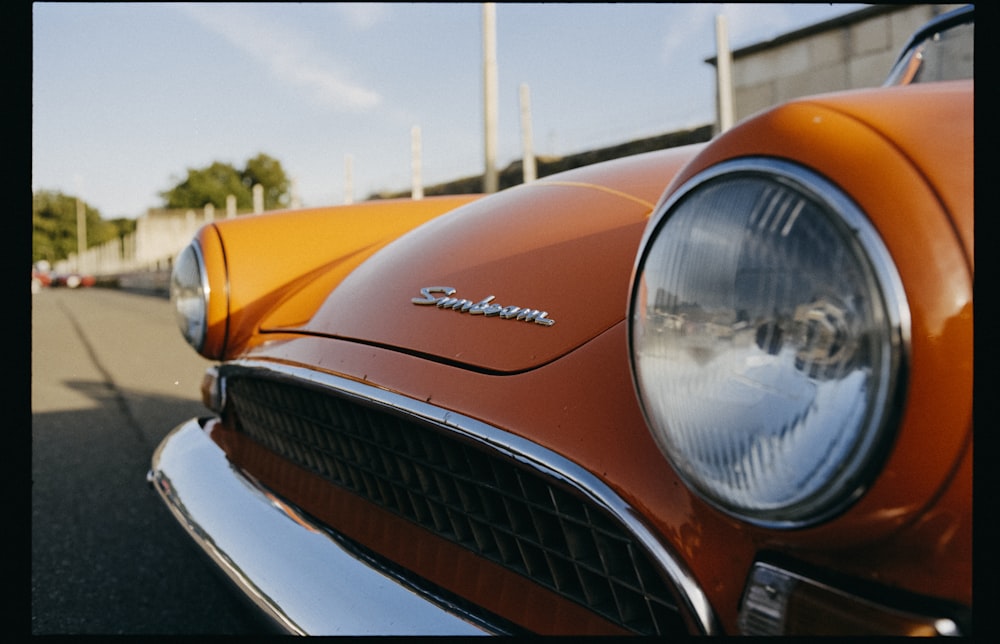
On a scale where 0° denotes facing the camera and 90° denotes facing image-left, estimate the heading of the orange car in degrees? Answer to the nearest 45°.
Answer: approximately 45°

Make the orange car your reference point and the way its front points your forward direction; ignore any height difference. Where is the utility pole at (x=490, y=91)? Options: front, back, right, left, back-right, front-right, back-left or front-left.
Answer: back-right

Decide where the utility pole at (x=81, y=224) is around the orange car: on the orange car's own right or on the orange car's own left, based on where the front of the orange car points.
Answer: on the orange car's own right

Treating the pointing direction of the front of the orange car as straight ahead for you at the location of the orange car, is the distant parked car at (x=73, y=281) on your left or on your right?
on your right

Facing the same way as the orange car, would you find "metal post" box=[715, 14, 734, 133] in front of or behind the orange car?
behind

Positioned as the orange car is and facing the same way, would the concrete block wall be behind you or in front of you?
behind

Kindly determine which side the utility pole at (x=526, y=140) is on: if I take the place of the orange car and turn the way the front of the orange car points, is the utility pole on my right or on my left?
on my right
